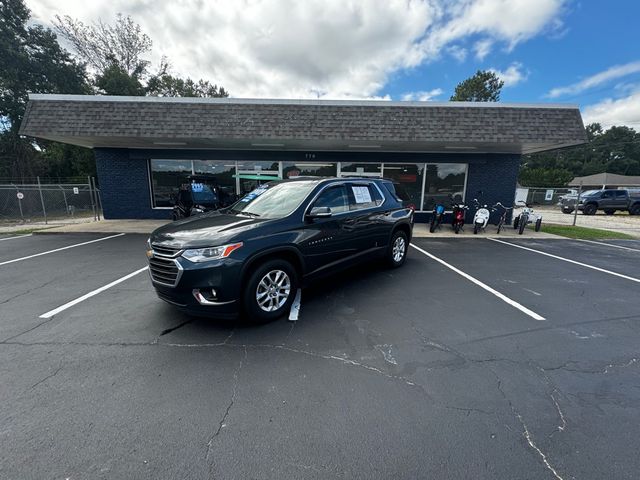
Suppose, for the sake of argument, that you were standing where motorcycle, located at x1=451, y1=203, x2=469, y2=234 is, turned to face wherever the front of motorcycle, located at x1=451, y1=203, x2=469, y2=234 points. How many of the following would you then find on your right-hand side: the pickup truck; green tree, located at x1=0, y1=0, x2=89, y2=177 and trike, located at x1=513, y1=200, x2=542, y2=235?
1

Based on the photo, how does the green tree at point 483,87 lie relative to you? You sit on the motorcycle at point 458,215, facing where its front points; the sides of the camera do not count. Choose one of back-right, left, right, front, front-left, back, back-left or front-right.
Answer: back

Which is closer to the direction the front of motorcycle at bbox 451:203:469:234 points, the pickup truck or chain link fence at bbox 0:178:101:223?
the chain link fence

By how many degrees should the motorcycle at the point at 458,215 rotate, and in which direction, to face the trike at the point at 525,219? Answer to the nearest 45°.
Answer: approximately 135° to its left

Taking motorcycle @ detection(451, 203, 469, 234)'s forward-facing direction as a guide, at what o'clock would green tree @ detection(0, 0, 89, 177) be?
The green tree is roughly at 3 o'clock from the motorcycle.

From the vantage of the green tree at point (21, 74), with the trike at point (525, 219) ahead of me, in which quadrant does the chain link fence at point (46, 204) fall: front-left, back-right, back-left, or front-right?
front-right

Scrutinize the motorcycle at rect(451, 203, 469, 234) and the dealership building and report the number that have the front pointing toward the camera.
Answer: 2

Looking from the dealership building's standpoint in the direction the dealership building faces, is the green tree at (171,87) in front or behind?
behind

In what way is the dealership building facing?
toward the camera

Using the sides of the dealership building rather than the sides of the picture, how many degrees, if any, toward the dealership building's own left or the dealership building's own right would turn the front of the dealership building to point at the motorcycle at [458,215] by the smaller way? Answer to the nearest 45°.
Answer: approximately 90° to the dealership building's own left

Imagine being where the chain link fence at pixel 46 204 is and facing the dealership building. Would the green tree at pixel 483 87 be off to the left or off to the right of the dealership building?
left

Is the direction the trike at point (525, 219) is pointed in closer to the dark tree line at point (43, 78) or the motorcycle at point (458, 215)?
the motorcycle

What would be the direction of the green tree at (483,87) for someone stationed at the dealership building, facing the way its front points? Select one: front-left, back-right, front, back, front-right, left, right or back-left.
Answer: back-left

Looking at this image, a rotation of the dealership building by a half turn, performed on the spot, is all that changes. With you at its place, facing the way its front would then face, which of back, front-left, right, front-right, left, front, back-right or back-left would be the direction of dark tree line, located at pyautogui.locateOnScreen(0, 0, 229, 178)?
front-left

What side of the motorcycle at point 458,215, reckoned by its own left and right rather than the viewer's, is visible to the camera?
front
